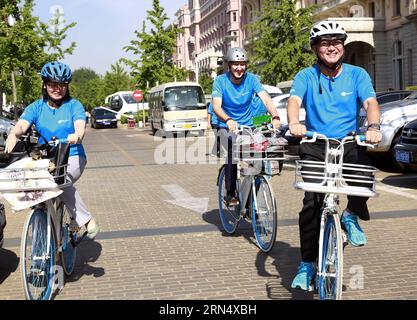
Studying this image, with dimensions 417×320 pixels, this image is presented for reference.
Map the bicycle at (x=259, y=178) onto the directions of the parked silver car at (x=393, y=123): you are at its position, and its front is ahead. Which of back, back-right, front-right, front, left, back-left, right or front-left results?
front-left

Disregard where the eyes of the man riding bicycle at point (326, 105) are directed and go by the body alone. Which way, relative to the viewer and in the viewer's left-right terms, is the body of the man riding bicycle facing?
facing the viewer

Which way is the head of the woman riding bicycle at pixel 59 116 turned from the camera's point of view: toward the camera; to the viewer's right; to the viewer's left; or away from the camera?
toward the camera

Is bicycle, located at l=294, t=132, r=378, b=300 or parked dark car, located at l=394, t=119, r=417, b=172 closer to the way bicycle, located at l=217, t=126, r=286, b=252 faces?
the bicycle

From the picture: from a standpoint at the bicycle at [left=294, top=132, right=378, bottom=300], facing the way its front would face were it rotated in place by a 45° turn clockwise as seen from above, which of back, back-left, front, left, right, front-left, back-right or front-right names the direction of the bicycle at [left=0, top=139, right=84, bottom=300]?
front-right

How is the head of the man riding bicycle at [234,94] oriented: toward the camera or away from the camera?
toward the camera

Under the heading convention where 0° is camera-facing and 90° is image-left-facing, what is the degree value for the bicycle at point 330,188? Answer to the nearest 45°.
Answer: approximately 0°

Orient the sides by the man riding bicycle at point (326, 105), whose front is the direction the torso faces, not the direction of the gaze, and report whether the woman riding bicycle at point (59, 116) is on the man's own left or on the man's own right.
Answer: on the man's own right

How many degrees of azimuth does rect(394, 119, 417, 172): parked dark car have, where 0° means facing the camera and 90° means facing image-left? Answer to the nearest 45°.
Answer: approximately 45°

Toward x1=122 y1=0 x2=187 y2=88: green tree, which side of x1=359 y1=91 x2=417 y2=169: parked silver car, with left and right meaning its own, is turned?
right

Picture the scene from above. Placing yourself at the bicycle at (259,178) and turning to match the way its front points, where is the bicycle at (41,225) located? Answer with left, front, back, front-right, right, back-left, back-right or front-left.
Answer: right
